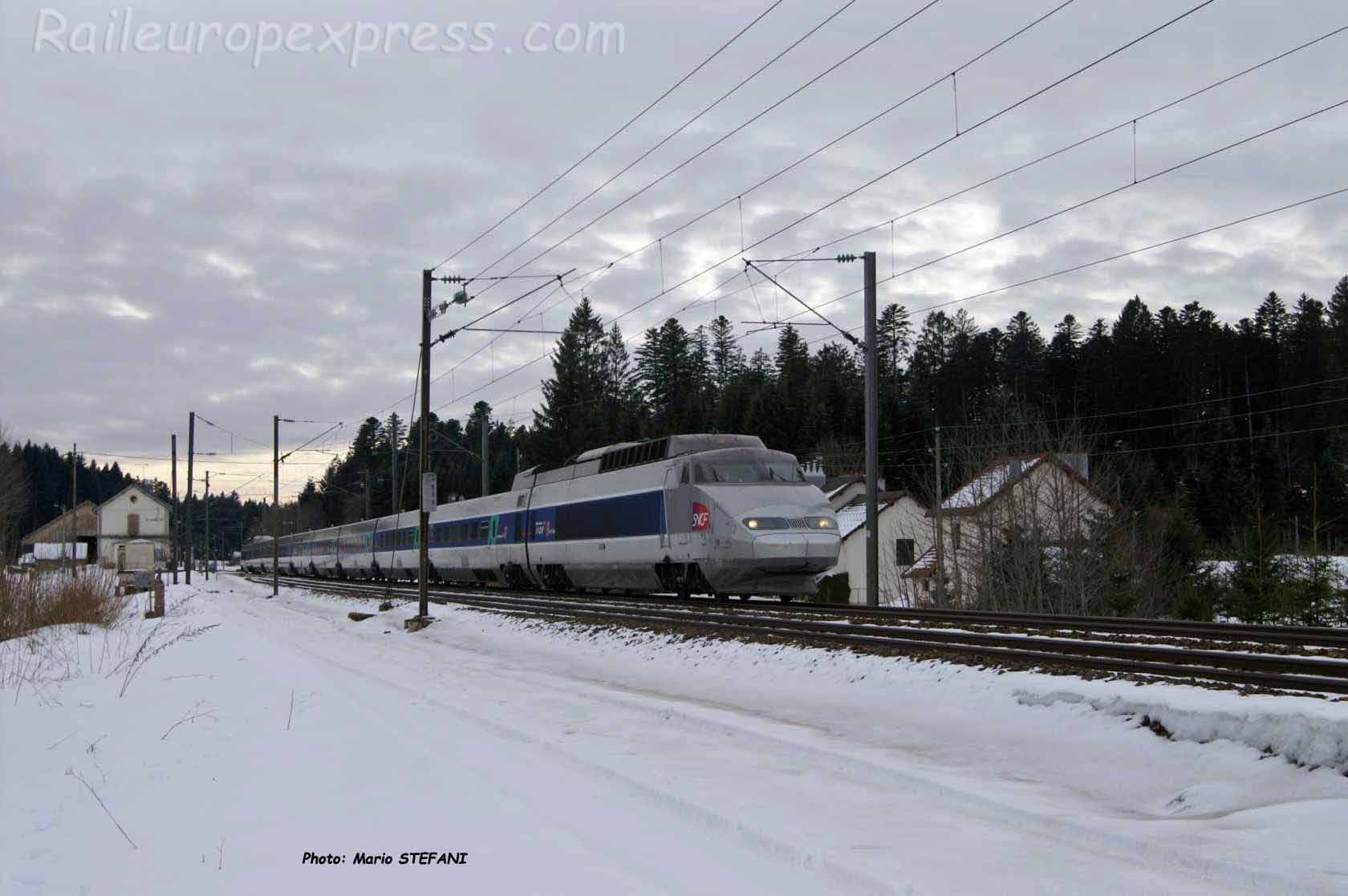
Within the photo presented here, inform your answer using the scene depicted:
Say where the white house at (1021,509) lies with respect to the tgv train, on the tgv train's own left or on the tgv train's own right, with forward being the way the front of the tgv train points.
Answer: on the tgv train's own left

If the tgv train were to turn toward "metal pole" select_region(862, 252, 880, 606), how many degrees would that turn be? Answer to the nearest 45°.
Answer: approximately 45° to its left

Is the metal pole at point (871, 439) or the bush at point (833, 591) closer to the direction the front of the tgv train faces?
the metal pole

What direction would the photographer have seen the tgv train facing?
facing the viewer and to the right of the viewer

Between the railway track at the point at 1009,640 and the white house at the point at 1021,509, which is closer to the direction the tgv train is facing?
the railway track

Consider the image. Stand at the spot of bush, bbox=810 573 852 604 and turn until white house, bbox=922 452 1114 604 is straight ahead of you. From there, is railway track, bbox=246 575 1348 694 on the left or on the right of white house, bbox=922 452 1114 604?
right

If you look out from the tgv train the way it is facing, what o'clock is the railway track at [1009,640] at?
The railway track is roughly at 1 o'clock from the tgv train.
